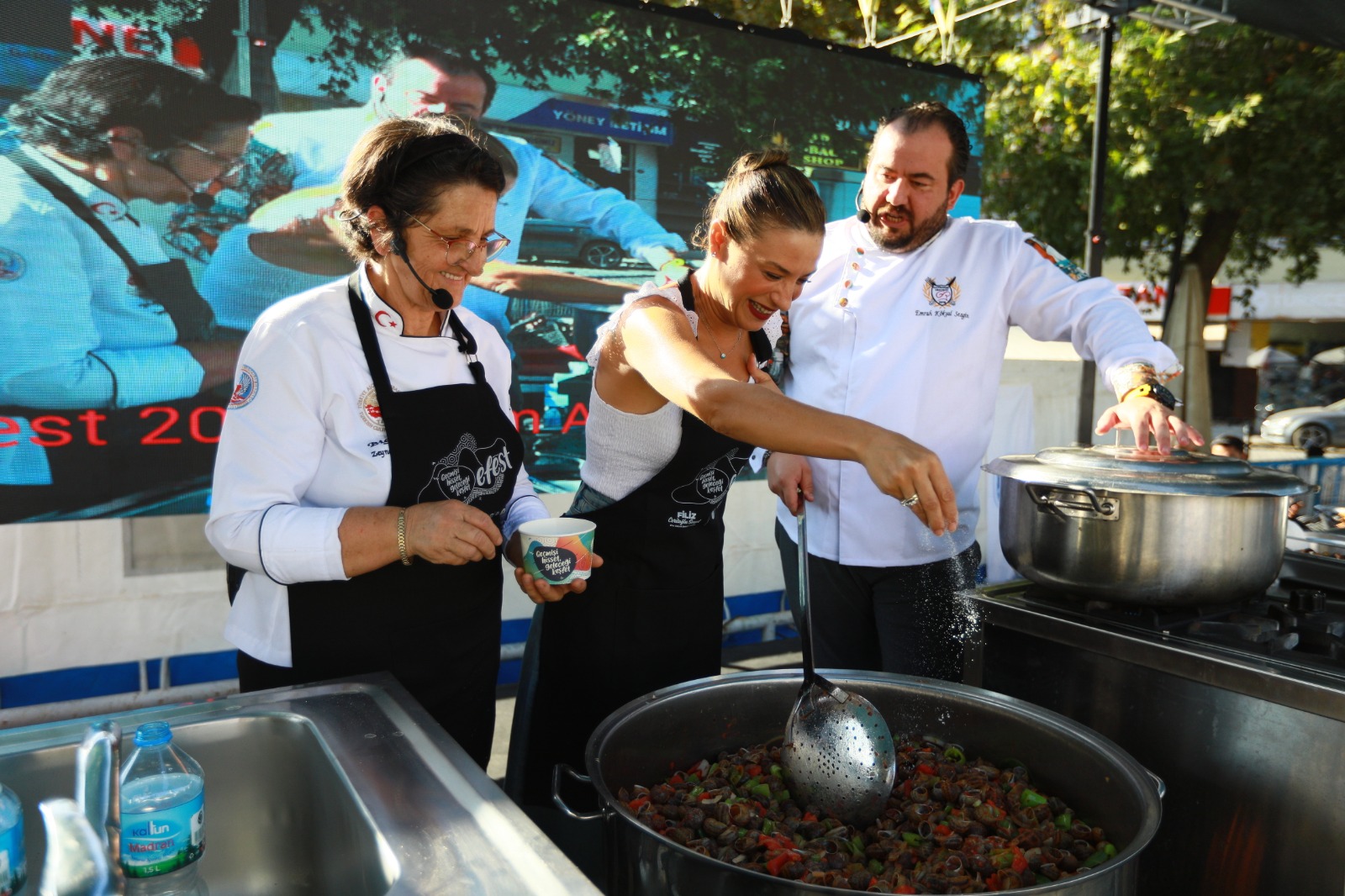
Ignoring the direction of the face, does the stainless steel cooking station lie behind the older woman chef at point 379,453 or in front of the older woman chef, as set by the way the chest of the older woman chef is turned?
in front

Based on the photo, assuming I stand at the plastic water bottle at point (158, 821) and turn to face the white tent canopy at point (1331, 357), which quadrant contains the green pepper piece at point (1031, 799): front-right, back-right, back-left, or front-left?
front-right

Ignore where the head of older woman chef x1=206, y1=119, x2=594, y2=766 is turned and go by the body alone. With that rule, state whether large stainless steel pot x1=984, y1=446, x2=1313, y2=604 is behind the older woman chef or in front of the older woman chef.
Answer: in front

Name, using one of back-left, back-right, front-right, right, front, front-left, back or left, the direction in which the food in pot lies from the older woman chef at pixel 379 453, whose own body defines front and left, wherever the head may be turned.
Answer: front

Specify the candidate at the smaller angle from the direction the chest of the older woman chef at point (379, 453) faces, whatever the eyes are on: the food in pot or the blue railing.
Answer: the food in pot

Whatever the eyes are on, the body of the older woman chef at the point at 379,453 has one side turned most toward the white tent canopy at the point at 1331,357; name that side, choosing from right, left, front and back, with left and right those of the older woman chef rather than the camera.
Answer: left

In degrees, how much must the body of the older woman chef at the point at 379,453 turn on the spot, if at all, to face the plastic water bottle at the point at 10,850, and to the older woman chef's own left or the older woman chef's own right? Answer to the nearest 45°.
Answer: approximately 90° to the older woman chef's own right

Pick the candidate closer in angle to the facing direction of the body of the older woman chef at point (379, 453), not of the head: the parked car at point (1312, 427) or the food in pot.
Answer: the food in pot

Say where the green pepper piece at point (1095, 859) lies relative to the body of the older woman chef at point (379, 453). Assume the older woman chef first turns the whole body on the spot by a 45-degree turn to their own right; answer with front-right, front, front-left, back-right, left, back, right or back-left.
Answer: front-left

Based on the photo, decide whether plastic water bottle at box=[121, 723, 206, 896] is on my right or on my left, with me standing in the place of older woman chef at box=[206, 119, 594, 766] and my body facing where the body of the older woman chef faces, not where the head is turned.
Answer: on my right

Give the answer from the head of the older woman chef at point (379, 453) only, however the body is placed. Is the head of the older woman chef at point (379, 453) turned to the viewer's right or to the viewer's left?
to the viewer's right

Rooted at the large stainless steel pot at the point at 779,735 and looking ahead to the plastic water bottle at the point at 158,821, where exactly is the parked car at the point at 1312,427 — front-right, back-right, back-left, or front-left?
back-right

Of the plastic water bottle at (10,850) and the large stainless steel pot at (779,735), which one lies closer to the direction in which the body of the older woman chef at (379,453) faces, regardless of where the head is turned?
the large stainless steel pot

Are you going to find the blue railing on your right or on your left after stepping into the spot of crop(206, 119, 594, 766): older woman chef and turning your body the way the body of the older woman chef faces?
on your left

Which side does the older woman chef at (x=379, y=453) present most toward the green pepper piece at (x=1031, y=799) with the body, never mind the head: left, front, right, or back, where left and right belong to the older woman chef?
front

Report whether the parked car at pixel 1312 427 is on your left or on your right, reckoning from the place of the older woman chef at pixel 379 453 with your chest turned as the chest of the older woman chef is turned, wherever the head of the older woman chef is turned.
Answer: on your left

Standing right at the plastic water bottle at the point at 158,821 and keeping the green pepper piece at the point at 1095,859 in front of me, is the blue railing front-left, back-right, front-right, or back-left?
front-left

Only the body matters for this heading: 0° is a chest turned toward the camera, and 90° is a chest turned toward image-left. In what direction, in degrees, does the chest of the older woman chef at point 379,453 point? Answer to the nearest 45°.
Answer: approximately 315°
